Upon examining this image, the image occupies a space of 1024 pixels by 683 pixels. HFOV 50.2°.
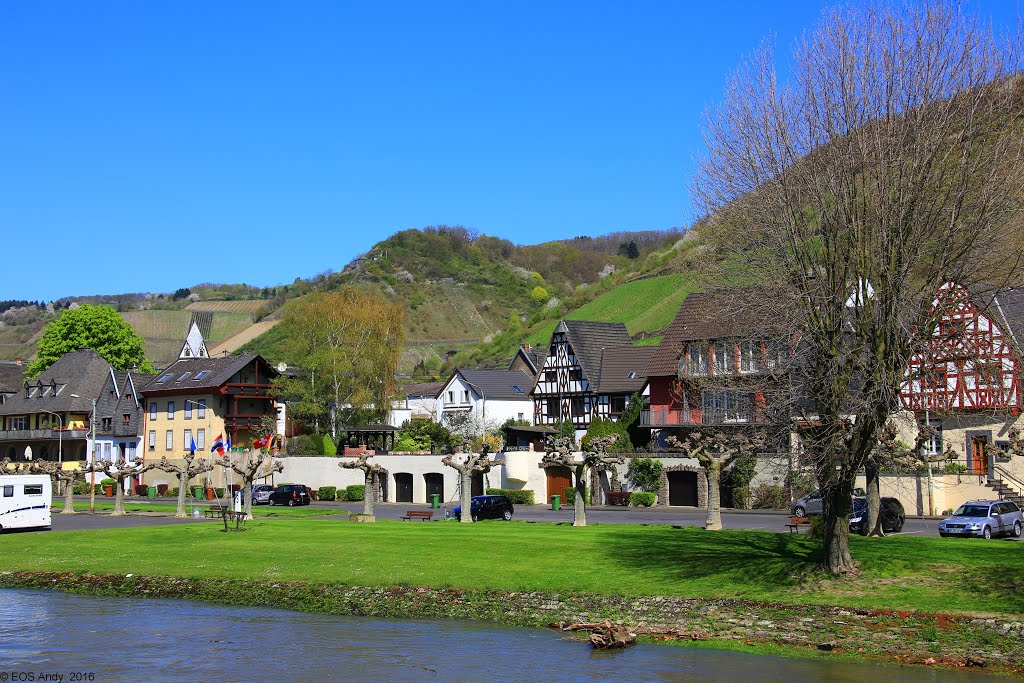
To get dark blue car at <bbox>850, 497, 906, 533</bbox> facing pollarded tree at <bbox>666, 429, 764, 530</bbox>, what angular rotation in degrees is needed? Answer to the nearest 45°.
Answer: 0° — it already faces it

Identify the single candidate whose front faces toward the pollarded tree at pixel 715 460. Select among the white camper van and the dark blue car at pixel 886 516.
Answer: the dark blue car

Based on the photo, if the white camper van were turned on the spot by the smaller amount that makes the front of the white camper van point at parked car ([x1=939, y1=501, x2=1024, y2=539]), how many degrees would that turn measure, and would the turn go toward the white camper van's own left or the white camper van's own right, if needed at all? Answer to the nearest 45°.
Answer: approximately 135° to the white camper van's own left

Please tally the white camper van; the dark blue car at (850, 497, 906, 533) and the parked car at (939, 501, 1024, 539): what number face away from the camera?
0

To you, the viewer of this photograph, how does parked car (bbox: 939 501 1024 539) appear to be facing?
facing the viewer and to the left of the viewer

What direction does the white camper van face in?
to the viewer's left

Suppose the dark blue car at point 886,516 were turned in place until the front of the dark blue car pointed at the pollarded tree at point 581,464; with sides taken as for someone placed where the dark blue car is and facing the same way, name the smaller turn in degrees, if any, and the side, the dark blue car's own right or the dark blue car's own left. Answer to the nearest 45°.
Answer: approximately 45° to the dark blue car's own right

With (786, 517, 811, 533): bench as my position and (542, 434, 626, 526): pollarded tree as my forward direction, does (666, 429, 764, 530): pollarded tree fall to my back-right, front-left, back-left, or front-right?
front-left

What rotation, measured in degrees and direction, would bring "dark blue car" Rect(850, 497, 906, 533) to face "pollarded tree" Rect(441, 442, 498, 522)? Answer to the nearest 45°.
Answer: approximately 45° to its right

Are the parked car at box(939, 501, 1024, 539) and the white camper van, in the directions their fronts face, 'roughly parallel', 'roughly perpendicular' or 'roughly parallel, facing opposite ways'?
roughly parallel

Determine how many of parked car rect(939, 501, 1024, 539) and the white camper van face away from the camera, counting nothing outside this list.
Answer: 0

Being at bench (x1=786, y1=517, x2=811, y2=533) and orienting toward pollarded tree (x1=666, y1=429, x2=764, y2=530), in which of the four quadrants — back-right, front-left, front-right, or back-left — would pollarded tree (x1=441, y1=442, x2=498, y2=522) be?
front-right

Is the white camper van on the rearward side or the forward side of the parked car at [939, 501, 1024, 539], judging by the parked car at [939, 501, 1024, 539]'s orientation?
on the forward side

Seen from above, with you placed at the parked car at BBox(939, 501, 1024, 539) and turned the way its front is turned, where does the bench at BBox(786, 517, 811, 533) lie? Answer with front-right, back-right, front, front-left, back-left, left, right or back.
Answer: front-right

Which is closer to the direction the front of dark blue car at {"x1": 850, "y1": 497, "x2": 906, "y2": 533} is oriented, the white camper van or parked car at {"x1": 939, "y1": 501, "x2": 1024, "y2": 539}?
the white camper van

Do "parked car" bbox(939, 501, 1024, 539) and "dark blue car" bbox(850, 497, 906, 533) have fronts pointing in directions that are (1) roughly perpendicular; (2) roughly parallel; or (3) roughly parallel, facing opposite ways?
roughly parallel
